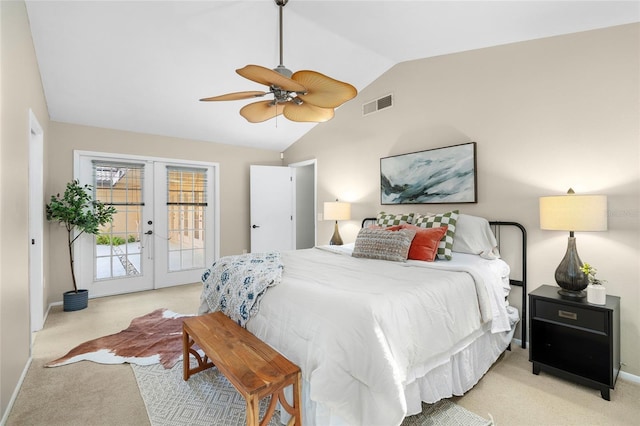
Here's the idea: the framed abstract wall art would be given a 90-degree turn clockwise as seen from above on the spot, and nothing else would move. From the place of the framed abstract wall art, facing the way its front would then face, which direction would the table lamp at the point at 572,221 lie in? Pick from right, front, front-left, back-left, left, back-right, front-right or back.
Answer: back

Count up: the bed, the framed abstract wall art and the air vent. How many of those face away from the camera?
0

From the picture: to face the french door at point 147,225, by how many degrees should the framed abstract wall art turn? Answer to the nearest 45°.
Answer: approximately 45° to its right

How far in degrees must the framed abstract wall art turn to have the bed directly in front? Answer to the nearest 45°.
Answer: approximately 45° to its left

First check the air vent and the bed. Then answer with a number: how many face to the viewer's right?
0

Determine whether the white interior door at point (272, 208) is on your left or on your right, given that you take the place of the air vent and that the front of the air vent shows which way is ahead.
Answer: on your right

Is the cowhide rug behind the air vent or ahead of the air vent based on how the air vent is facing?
ahead

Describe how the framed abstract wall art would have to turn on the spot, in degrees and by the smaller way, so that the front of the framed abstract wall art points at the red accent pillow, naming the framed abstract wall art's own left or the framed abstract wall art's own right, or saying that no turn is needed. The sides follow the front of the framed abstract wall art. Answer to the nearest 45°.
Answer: approximately 45° to the framed abstract wall art's own left

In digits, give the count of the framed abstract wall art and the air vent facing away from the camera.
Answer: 0

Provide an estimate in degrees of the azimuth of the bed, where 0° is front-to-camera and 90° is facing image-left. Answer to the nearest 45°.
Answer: approximately 45°

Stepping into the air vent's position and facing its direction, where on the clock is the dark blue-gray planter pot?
The dark blue-gray planter pot is roughly at 1 o'clock from the air vent.

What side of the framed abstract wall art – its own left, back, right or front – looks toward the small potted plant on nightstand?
left

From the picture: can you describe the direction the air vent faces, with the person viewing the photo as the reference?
facing the viewer and to the left of the viewer
